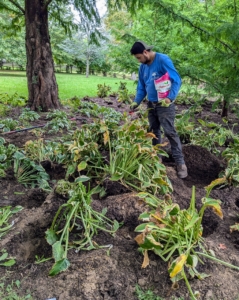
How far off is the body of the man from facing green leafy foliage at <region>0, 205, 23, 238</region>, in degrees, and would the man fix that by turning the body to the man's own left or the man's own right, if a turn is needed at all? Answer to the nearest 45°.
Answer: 0° — they already face it

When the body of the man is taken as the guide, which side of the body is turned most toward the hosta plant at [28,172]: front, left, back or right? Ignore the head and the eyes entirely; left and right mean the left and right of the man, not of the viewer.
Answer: front

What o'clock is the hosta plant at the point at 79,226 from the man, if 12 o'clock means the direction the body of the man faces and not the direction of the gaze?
The hosta plant is roughly at 11 o'clock from the man.

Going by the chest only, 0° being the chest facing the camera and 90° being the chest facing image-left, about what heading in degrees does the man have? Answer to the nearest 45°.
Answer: approximately 45°

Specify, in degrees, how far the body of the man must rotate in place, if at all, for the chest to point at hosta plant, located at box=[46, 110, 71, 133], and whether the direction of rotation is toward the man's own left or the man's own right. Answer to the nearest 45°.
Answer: approximately 90° to the man's own right

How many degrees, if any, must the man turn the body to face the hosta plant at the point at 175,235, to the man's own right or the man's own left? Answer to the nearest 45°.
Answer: approximately 45° to the man's own left

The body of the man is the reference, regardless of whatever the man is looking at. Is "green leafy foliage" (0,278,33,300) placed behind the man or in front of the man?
in front

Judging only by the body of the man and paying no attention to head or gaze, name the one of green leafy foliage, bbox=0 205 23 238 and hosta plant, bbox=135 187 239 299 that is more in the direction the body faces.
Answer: the green leafy foliage
